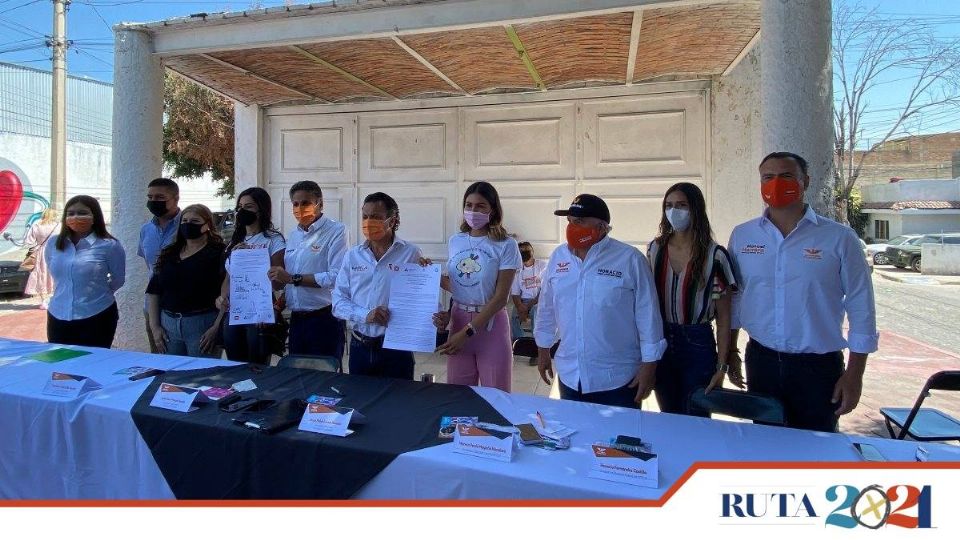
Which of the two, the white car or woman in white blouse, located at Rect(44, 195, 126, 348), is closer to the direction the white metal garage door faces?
the woman in white blouse

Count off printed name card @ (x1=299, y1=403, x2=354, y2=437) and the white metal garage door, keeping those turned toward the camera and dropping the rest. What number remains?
2

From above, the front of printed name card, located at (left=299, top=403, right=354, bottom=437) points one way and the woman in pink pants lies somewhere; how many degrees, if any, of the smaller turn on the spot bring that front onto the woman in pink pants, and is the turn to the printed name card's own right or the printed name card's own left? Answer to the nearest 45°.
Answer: approximately 135° to the printed name card's own left

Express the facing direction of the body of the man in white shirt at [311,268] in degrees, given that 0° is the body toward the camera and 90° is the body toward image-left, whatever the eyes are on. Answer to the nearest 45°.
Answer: approximately 45°

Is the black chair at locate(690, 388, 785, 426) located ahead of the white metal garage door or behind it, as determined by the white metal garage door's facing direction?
ahead

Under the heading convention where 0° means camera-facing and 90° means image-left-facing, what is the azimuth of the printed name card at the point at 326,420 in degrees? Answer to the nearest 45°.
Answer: approximately 0°

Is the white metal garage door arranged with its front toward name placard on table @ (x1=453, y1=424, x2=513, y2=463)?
yes

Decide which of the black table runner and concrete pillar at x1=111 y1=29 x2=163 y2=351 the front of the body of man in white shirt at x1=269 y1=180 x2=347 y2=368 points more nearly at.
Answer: the black table runner

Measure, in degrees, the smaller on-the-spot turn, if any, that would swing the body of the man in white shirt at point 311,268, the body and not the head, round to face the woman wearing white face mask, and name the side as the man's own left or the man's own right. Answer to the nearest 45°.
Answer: approximately 90° to the man's own left
